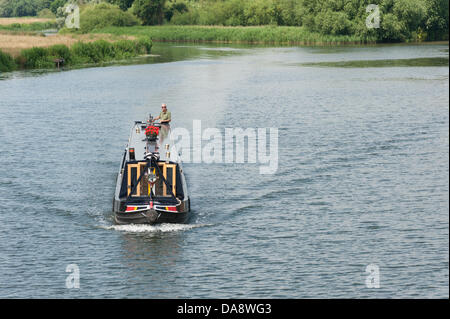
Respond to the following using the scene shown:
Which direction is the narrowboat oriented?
toward the camera
